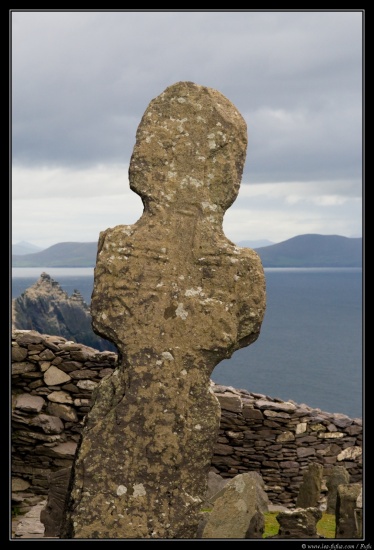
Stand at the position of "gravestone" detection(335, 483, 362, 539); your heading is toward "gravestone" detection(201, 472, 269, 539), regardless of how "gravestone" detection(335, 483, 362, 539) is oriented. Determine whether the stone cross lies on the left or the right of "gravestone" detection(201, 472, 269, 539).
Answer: left

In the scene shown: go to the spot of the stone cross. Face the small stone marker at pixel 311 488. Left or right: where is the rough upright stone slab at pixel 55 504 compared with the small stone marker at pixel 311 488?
left

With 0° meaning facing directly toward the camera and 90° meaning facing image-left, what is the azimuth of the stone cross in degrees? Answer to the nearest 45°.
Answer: approximately 0°

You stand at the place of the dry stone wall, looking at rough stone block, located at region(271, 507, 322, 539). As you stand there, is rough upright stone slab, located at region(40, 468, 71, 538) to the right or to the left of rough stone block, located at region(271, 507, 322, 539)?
right

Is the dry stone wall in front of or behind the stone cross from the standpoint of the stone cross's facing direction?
behind

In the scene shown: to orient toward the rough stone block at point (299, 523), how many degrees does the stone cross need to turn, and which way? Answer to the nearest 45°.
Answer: approximately 135° to its left

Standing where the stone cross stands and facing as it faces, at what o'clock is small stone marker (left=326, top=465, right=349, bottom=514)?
The small stone marker is roughly at 7 o'clock from the stone cross.

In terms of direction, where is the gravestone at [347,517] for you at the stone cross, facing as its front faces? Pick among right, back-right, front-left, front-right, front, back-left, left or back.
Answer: back-left
